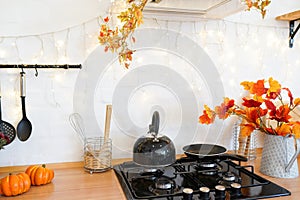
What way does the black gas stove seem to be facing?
toward the camera
